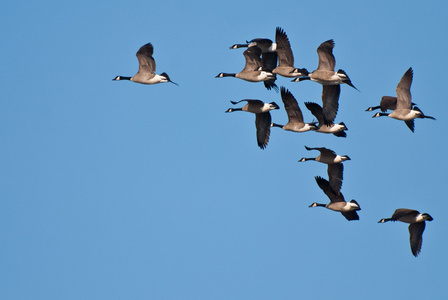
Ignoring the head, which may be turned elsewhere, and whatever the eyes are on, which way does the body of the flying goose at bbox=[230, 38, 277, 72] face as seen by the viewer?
to the viewer's left

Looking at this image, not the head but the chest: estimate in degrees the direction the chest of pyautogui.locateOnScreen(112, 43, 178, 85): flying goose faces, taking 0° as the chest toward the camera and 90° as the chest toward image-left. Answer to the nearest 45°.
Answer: approximately 90°

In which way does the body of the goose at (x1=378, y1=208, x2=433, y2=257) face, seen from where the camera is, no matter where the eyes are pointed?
to the viewer's left

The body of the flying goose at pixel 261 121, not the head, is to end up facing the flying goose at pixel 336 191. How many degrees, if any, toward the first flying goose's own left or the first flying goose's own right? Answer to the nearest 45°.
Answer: approximately 180°

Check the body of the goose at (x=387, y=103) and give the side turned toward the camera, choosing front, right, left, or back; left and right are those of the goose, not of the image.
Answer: left

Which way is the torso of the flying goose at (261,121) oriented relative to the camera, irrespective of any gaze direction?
to the viewer's left

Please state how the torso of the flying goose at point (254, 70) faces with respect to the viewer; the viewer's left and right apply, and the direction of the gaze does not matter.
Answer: facing to the left of the viewer
